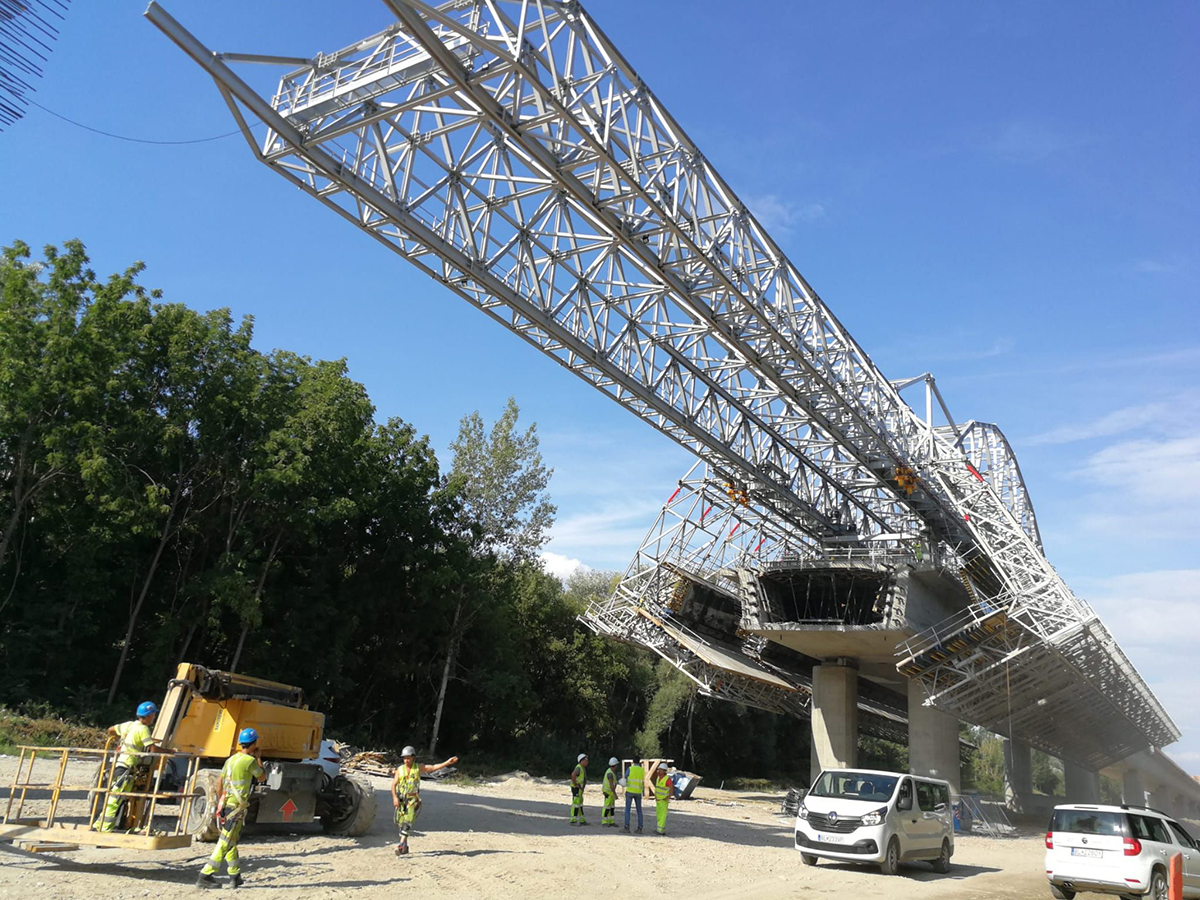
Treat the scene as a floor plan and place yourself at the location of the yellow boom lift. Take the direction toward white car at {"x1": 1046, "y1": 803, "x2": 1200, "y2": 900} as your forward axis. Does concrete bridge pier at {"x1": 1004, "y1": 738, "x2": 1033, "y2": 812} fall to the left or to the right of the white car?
left

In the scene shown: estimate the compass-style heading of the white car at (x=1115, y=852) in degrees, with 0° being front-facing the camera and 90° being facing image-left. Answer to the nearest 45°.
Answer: approximately 225°

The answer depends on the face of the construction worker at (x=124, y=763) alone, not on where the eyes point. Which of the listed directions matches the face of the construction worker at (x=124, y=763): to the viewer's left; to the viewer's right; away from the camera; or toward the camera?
to the viewer's right

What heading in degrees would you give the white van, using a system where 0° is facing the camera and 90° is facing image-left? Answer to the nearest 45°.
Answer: approximately 45°

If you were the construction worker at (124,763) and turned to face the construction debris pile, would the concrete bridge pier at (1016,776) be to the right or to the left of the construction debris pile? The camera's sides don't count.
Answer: right

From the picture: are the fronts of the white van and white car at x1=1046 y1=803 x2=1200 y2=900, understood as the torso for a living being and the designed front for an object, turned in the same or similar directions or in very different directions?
very different directions
